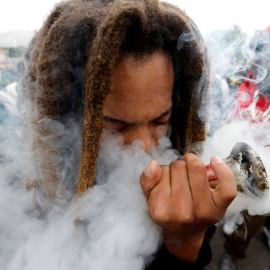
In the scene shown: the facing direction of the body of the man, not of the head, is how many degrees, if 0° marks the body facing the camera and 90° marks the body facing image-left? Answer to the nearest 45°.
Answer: approximately 315°
